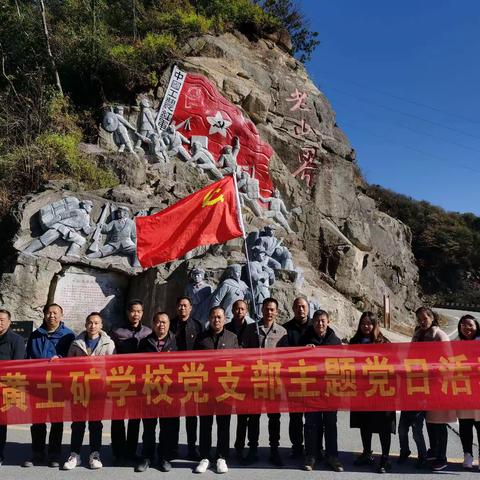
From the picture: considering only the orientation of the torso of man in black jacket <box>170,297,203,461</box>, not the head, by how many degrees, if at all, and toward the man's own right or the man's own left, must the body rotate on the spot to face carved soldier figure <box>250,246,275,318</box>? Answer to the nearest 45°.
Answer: approximately 180°

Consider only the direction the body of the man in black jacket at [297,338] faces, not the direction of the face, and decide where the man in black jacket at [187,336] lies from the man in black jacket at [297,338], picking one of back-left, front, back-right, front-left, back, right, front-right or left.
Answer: right

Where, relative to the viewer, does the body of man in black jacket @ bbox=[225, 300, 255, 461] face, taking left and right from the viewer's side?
facing the viewer

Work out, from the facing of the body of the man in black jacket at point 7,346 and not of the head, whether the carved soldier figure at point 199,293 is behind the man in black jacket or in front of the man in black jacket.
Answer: behind

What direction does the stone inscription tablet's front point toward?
toward the camera

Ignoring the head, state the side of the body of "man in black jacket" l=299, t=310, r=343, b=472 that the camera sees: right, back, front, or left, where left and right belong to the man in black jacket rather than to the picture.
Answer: front

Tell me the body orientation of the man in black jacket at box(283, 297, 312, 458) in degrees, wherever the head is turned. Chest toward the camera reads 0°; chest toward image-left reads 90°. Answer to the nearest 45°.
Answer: approximately 0°

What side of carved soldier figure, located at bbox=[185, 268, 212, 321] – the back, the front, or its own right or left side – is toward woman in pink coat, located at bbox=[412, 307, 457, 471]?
front

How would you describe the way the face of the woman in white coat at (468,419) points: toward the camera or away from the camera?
toward the camera

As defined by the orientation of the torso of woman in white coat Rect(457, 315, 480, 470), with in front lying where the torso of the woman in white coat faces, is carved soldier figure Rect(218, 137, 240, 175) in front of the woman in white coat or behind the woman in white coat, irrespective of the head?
behind

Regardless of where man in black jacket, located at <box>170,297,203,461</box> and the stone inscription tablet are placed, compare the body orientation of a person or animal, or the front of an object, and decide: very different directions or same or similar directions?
same or similar directions

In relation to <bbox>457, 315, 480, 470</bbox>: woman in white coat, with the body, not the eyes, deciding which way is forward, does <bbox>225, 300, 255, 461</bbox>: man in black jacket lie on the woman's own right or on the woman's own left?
on the woman's own right

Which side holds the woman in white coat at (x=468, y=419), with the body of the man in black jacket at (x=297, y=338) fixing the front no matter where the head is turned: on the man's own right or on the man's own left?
on the man's own left
